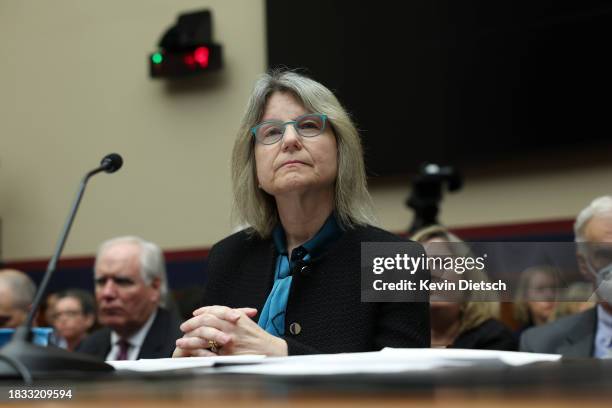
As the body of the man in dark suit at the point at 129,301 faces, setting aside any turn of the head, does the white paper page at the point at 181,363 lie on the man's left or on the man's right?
on the man's left

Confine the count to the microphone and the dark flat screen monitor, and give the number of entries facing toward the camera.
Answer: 1

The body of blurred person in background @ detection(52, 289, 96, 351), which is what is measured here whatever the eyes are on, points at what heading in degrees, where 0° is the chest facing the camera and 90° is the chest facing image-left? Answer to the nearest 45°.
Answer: approximately 45°

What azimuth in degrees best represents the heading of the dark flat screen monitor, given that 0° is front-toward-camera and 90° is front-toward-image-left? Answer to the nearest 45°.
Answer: approximately 0°
